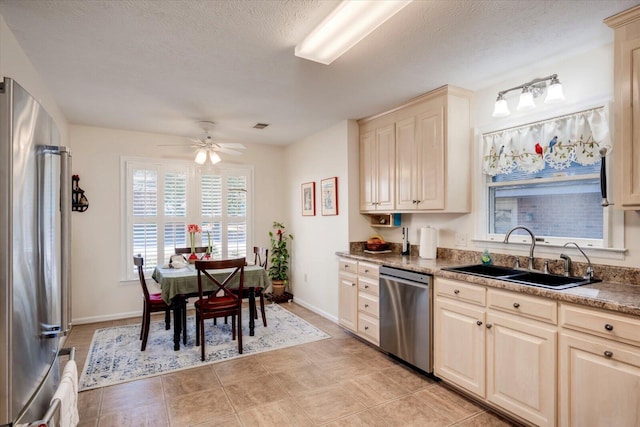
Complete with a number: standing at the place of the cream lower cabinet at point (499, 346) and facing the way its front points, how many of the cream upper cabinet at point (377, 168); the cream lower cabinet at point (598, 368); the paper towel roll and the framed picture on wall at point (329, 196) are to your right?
3

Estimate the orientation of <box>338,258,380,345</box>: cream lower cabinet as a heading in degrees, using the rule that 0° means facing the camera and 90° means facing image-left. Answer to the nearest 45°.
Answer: approximately 45°

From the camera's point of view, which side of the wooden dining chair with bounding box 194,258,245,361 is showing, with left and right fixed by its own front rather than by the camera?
back

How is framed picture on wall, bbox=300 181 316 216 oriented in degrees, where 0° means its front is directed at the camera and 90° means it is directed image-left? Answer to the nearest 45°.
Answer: approximately 45°

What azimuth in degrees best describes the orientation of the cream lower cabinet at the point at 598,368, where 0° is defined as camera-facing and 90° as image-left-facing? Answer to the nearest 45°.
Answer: approximately 45°

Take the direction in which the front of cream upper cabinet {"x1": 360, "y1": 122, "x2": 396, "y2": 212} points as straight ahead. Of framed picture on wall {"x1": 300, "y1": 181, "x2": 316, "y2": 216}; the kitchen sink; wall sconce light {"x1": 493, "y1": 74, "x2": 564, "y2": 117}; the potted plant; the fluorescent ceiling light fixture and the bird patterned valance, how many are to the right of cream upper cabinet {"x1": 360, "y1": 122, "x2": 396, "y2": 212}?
2

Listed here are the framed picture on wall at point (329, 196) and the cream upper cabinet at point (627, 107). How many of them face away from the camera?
0

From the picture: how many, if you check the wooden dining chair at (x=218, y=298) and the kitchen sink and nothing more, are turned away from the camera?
1

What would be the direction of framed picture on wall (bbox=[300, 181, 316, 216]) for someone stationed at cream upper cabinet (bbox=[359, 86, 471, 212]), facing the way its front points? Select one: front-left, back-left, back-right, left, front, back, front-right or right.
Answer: right

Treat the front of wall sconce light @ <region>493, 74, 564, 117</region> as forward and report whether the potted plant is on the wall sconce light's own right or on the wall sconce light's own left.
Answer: on the wall sconce light's own right

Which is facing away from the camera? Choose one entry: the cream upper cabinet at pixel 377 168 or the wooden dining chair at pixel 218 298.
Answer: the wooden dining chair

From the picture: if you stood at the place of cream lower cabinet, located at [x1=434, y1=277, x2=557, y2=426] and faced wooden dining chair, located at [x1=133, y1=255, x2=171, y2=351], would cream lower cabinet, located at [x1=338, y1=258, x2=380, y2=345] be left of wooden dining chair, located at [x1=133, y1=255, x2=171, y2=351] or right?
right

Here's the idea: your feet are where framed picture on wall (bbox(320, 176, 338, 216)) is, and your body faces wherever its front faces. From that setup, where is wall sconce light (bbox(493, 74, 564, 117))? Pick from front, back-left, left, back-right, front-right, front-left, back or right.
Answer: left
